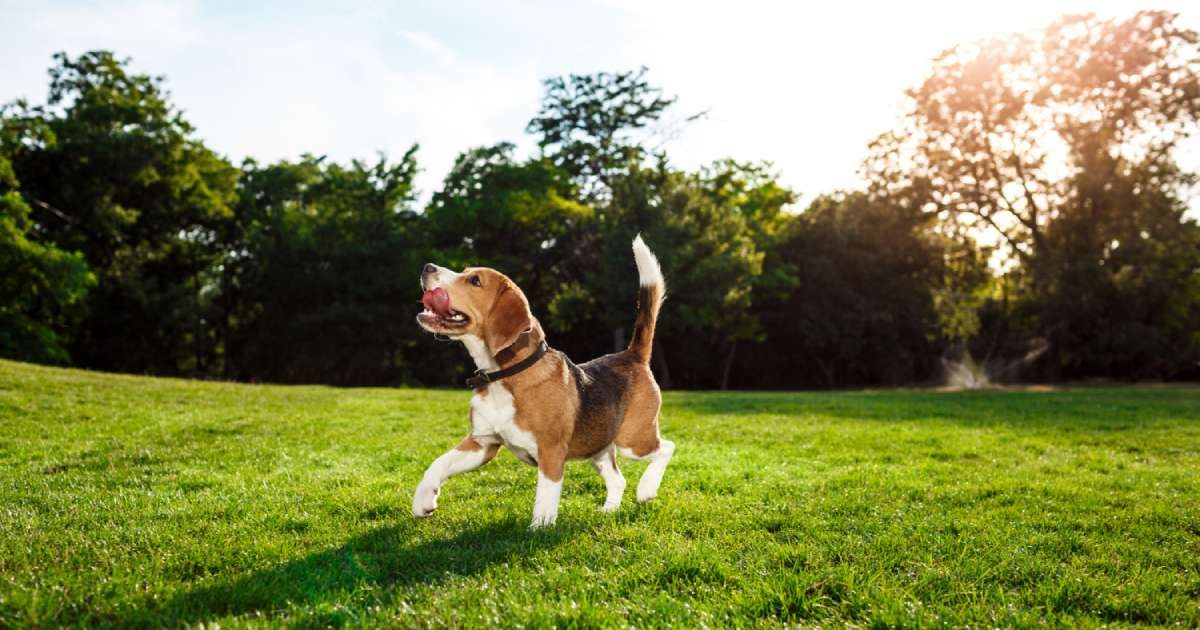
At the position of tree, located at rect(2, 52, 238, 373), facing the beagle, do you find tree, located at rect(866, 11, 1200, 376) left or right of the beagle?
left

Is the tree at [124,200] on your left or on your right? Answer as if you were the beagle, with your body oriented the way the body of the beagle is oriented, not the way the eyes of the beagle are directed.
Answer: on your right

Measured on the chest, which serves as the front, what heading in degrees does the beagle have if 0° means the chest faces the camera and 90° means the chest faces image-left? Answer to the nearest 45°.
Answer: approximately 45°

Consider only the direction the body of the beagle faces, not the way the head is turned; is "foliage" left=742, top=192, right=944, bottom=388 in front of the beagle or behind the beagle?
behind

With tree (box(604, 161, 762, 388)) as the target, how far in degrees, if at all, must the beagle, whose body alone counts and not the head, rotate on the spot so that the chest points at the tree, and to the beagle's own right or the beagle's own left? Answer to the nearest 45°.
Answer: approximately 135° to the beagle's own right

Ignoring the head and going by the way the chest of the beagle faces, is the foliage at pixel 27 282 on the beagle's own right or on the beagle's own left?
on the beagle's own right
